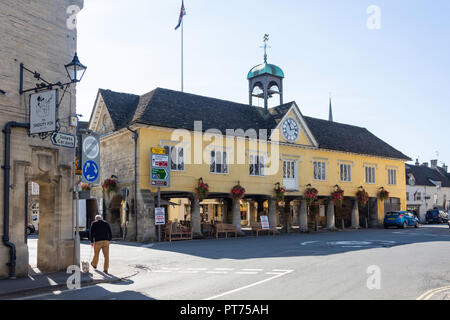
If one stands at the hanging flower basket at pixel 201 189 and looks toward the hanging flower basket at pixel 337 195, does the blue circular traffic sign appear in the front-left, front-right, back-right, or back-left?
back-right

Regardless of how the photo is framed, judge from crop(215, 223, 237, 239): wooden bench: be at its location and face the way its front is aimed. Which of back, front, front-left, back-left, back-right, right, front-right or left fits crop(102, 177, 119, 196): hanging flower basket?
back-right

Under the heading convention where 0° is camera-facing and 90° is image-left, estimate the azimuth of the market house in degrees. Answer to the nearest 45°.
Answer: approximately 315°

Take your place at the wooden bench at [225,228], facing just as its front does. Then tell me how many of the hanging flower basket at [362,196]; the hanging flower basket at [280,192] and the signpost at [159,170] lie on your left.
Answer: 2
